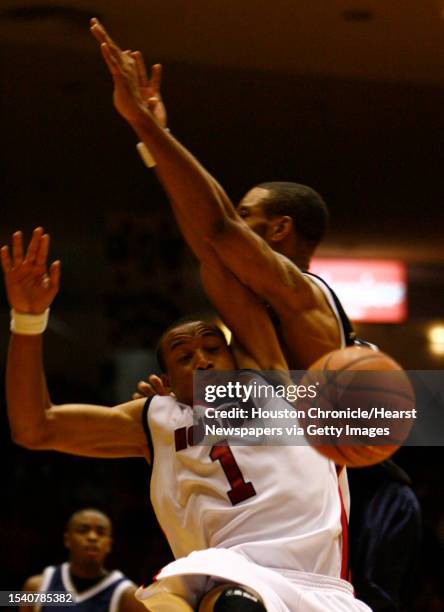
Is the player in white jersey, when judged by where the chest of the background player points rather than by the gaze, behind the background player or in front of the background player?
in front

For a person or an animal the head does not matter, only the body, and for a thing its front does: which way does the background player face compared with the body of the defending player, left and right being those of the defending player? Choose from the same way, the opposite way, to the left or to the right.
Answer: to the left

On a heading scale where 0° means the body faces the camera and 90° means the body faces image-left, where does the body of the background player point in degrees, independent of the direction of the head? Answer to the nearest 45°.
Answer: approximately 0°

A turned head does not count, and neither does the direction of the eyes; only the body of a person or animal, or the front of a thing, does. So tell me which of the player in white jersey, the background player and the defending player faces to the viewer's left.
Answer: the defending player

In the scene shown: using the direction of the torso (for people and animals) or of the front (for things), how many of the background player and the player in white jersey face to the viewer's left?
0

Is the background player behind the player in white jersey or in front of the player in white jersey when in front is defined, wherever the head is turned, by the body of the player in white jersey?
behind

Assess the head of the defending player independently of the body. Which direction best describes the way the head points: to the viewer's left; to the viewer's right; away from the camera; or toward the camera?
to the viewer's left

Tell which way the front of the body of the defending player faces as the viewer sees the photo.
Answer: to the viewer's left

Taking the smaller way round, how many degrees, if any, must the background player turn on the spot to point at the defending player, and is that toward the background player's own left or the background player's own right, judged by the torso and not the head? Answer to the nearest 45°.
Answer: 0° — they already face them

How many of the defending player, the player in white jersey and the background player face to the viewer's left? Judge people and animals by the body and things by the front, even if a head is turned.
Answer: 1
